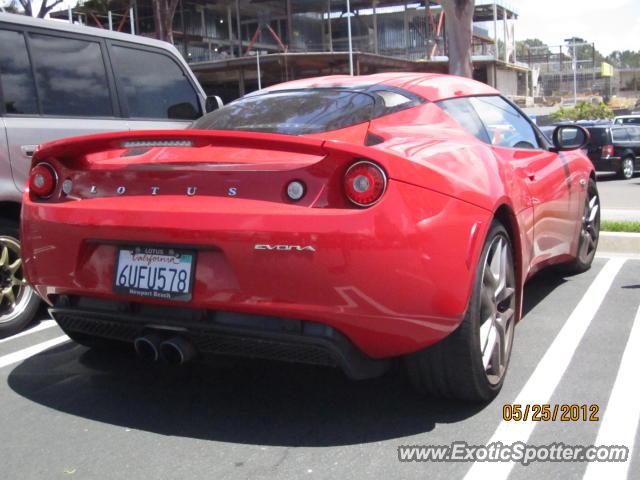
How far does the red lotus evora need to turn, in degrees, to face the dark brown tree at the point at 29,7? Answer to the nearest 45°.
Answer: approximately 45° to its left

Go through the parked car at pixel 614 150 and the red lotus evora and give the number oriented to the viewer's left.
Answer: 0

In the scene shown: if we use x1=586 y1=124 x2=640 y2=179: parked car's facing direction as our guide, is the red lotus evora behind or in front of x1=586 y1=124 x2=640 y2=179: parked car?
behind

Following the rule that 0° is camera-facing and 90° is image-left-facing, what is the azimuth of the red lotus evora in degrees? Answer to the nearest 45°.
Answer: approximately 225°

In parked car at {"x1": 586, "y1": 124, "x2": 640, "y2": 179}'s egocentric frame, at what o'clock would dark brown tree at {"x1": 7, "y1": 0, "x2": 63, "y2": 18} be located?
The dark brown tree is roughly at 8 o'clock from the parked car.

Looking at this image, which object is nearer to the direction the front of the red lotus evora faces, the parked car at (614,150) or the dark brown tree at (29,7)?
the parked car

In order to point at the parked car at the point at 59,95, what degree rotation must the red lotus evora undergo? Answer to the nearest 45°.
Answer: approximately 90° to its left

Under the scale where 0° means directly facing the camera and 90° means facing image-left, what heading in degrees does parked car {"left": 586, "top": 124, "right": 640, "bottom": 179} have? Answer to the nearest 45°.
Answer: approximately 225°
